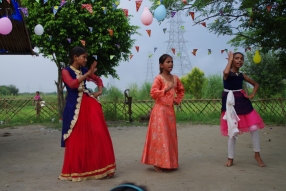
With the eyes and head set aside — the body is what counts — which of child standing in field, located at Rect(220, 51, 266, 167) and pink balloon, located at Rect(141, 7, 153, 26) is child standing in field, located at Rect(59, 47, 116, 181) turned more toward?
the child standing in field

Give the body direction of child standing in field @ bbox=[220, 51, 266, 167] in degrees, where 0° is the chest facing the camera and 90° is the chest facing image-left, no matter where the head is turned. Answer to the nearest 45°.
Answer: approximately 0°

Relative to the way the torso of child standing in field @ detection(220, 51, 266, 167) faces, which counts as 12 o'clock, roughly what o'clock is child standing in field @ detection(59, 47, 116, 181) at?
child standing in field @ detection(59, 47, 116, 181) is roughly at 2 o'clock from child standing in field @ detection(220, 51, 266, 167).

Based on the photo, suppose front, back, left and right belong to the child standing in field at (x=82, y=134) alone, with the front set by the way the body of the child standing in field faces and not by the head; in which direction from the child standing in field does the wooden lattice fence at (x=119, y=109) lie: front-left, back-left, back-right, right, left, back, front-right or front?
back-left

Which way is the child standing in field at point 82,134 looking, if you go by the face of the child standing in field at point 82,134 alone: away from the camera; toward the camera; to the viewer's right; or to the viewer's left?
to the viewer's right

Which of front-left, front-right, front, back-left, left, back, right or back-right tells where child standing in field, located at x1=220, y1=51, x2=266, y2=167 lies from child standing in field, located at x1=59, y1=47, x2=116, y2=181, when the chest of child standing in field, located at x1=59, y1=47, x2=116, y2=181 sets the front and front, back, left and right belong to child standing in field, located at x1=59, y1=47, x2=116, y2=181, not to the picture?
front-left

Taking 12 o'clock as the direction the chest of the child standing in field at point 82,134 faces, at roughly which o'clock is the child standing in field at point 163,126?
the child standing in field at point 163,126 is roughly at 10 o'clock from the child standing in field at point 82,134.

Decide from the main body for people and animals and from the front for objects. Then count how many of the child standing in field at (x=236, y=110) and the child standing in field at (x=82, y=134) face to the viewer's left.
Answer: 0

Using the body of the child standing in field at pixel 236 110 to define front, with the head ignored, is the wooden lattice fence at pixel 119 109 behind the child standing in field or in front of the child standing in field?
behind

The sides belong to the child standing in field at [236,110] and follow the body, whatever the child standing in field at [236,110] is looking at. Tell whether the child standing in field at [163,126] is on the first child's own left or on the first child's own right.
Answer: on the first child's own right

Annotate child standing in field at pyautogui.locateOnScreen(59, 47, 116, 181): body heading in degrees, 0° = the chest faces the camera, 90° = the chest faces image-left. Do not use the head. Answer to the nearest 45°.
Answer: approximately 315°
